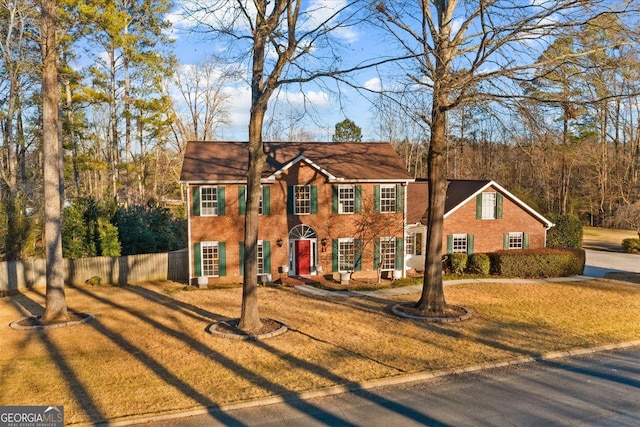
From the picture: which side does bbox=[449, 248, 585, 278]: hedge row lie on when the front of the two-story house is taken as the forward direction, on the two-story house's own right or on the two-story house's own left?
on the two-story house's own left

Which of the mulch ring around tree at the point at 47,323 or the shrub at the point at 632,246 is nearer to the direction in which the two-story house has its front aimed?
the mulch ring around tree

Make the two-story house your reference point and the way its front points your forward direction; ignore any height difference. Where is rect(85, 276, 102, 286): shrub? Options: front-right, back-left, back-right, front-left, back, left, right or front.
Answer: right

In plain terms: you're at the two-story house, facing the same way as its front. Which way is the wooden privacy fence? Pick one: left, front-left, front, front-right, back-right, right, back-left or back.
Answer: right

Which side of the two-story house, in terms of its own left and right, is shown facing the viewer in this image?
front

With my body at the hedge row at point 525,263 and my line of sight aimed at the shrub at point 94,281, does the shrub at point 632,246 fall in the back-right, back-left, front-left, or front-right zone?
back-right

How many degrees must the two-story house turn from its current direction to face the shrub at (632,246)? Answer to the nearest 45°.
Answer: approximately 135° to its left

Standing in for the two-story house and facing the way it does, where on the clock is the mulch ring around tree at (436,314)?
The mulch ring around tree is roughly at 11 o'clock from the two-story house.

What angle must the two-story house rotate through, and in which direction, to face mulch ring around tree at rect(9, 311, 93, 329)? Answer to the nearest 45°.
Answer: approximately 45° to its right

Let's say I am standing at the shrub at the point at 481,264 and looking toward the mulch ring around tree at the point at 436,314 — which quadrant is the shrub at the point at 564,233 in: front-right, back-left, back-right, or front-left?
back-left

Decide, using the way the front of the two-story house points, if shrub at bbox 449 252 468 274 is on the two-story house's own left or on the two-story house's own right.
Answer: on the two-story house's own left

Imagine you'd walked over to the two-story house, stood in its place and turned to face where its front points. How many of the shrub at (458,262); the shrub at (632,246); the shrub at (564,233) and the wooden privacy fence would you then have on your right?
1

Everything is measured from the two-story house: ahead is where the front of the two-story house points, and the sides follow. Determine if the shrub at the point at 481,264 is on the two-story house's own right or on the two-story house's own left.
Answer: on the two-story house's own left
